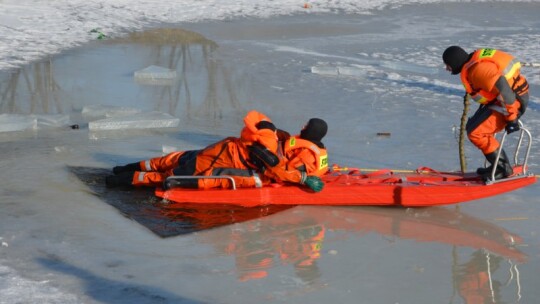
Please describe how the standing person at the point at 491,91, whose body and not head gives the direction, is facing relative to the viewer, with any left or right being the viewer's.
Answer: facing to the left of the viewer

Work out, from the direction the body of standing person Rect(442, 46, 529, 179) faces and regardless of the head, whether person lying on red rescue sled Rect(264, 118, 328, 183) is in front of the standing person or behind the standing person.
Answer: in front

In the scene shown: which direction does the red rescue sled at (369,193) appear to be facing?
to the viewer's right

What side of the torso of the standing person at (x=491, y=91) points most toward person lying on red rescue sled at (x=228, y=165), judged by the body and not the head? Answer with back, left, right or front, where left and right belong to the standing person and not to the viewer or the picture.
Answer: front

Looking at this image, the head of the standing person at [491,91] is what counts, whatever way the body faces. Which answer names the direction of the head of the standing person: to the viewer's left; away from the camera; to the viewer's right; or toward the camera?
to the viewer's left
